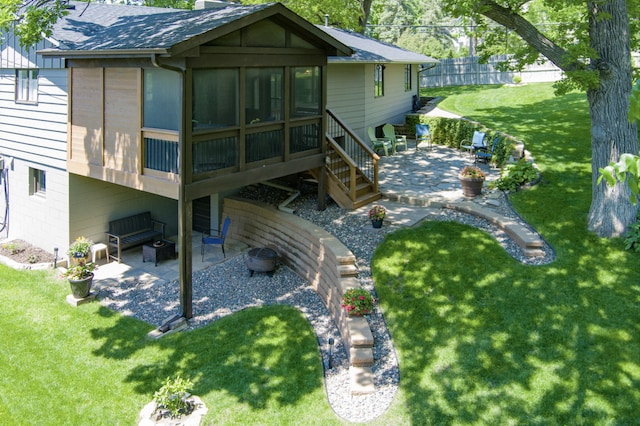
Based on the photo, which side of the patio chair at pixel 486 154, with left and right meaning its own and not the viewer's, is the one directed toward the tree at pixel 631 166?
left

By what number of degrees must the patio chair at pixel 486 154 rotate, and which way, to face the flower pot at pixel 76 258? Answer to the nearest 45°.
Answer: approximately 45° to its left

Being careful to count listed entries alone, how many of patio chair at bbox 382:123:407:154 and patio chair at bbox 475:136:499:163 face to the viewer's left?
1

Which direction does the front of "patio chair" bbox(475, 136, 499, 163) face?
to the viewer's left

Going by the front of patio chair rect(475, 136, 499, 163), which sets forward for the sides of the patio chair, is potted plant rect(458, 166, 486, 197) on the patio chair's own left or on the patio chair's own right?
on the patio chair's own left

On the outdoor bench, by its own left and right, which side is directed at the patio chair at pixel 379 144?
left

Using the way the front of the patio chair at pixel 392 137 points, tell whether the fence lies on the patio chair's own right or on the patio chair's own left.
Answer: on the patio chair's own left

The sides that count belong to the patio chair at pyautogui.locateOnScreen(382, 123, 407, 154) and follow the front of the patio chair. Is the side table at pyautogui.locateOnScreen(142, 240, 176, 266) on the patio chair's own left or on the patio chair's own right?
on the patio chair's own right
